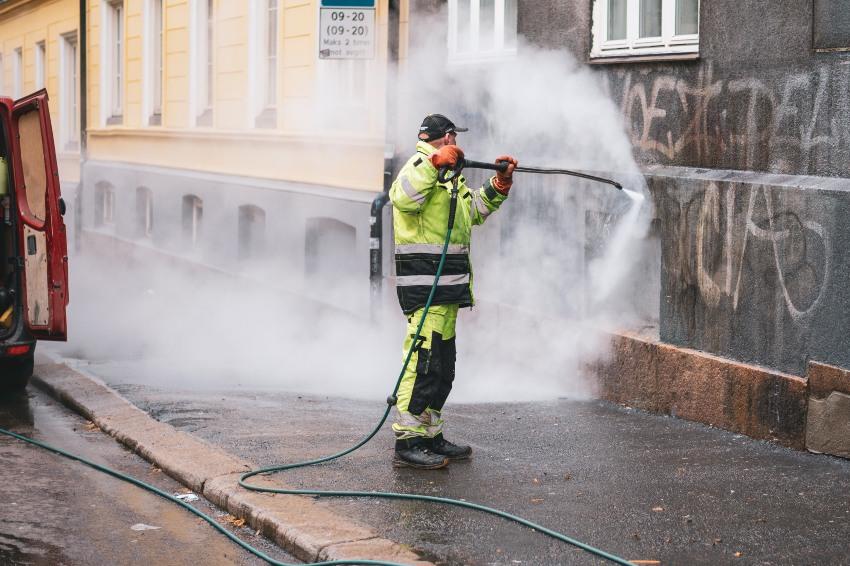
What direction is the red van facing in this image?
away from the camera

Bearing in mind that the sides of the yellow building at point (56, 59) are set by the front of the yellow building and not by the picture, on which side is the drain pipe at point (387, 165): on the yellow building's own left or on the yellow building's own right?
on the yellow building's own left

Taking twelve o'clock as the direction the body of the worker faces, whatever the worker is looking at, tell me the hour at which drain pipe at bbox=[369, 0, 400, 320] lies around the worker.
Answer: The drain pipe is roughly at 9 o'clock from the worker.

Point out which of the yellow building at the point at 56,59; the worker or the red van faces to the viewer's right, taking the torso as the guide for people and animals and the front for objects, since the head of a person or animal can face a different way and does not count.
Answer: the worker

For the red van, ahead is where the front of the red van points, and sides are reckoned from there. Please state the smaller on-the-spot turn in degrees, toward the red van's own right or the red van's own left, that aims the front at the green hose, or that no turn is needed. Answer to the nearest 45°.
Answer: approximately 180°

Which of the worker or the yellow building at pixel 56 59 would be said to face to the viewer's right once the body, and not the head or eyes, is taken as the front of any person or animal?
the worker

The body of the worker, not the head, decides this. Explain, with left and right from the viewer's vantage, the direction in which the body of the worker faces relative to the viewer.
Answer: facing to the right of the viewer

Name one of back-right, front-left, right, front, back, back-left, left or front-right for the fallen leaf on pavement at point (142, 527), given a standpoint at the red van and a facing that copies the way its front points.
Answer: back
